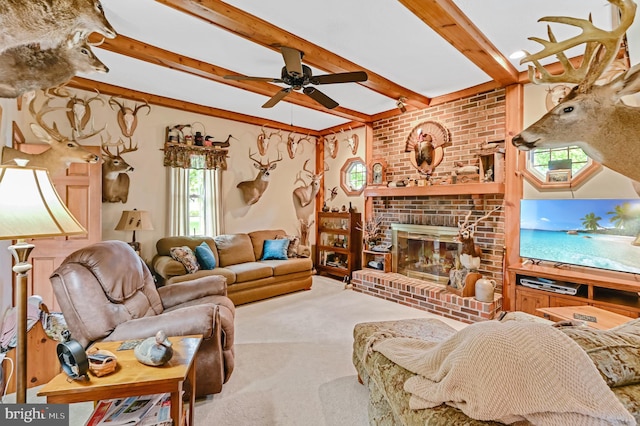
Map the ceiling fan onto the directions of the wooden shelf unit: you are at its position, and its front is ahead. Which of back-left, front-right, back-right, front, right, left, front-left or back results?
front-left

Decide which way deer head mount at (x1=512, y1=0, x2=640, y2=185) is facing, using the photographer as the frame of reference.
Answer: facing to the left of the viewer

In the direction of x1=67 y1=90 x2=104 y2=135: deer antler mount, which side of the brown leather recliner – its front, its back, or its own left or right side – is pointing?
left

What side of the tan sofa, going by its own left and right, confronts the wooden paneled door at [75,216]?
right

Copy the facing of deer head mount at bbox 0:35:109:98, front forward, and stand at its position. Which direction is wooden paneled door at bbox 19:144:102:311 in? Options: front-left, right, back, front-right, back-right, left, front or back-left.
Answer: left

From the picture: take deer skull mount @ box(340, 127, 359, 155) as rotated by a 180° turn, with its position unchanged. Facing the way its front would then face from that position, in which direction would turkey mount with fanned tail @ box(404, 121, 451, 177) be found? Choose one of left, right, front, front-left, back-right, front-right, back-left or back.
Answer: right

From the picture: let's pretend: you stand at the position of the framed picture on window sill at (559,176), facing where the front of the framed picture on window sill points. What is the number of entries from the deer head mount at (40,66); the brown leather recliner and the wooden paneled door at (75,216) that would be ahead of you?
3

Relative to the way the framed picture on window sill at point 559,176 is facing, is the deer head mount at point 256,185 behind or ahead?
ahead

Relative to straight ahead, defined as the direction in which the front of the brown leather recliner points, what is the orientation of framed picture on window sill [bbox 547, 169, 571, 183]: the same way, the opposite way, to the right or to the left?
the opposite way

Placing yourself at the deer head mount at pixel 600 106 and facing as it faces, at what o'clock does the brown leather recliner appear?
The brown leather recliner is roughly at 11 o'clock from the deer head mount.

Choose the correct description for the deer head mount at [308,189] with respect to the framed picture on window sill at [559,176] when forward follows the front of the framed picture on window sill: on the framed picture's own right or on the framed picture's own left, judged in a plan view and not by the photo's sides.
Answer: on the framed picture's own right

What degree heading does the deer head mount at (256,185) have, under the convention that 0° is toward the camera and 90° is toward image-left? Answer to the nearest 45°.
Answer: approximately 315°

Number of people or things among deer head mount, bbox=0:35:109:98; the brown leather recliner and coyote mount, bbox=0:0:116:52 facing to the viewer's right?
3

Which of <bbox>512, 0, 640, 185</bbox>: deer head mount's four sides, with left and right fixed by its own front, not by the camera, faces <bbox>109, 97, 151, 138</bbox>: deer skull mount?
front

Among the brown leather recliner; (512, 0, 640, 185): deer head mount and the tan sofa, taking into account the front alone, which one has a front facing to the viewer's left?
the deer head mount
